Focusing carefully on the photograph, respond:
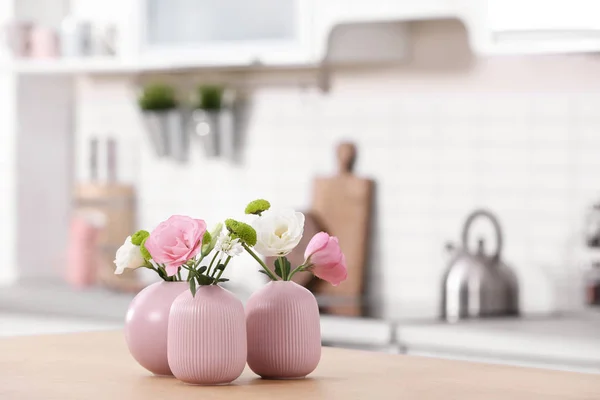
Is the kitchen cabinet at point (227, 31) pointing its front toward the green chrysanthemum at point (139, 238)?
yes

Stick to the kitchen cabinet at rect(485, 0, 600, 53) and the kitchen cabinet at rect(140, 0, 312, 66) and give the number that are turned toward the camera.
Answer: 2

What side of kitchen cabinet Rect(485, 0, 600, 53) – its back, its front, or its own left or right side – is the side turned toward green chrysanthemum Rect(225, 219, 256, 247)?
front

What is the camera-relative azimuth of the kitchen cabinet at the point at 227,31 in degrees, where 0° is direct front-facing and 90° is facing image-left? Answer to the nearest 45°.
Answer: approximately 0°

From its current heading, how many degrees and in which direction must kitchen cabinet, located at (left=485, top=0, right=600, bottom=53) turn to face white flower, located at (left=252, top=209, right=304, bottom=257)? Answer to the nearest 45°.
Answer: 0° — it already faces it

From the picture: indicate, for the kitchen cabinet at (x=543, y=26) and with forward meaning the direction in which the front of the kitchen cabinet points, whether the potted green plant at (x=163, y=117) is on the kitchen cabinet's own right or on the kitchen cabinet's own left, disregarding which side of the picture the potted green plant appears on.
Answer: on the kitchen cabinet's own right

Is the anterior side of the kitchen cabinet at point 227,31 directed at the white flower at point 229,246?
yes

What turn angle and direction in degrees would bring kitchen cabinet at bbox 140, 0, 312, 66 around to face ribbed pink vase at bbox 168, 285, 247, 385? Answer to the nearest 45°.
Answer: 0° — it already faces it

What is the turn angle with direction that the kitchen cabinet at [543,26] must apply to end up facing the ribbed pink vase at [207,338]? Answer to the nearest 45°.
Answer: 0° — it already faces it
